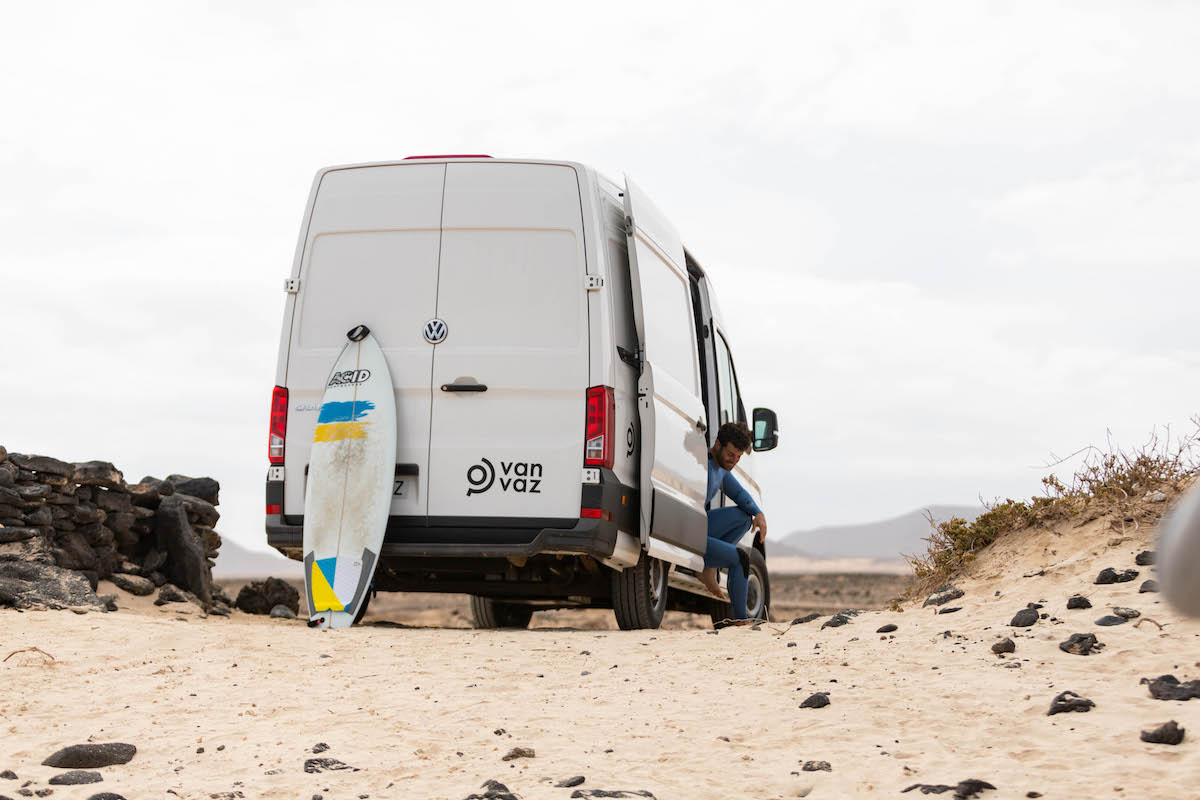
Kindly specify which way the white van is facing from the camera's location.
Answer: facing away from the viewer

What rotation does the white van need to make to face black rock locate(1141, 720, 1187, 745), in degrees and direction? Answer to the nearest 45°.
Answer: approximately 135° to its right

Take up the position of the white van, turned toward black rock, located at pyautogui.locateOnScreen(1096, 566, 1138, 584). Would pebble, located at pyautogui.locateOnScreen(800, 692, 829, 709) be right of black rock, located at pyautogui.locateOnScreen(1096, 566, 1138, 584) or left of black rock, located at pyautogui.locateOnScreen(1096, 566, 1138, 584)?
right

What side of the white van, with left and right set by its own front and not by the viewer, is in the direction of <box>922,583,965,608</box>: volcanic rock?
right

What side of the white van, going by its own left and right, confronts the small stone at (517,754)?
back

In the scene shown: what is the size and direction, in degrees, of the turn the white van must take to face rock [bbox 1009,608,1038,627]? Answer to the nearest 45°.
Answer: approximately 135° to its right

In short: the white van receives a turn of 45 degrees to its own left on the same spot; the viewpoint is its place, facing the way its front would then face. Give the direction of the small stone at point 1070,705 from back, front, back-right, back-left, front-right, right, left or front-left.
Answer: back

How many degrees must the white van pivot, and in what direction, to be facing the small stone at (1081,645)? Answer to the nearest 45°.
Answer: approximately 135° to its right

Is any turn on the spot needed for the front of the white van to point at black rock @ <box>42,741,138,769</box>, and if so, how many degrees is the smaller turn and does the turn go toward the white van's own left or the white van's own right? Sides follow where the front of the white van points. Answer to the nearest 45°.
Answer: approximately 135° to the white van's own left

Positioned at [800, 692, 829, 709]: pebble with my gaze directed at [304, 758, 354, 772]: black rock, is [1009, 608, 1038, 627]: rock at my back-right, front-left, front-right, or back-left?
back-right

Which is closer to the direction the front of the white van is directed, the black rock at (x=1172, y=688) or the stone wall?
the stone wall

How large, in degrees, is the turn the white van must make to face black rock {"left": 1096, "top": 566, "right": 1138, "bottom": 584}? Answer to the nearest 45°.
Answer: approximately 90° to its right

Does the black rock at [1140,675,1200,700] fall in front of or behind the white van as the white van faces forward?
behind

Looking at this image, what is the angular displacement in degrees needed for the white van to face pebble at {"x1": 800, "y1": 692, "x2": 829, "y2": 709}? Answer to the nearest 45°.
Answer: approximately 135° to its right

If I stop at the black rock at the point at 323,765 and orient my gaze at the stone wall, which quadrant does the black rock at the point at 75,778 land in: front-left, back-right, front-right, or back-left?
front-left

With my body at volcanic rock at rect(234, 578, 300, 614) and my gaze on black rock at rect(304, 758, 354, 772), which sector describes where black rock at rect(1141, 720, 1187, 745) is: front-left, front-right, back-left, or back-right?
front-left

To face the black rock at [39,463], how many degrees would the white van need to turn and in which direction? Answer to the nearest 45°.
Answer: approximately 45° to its left
